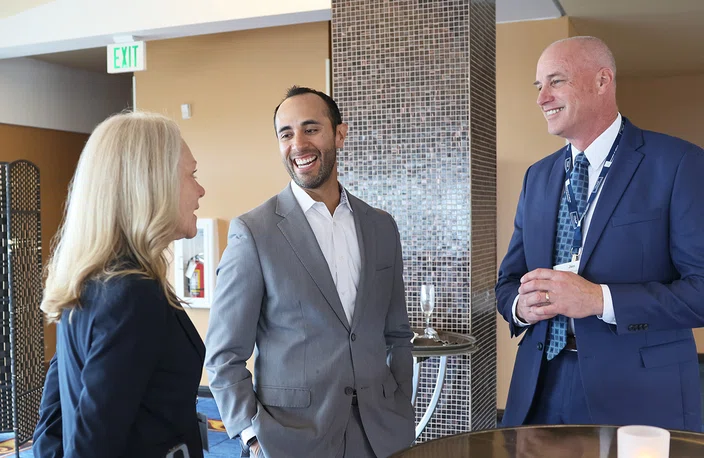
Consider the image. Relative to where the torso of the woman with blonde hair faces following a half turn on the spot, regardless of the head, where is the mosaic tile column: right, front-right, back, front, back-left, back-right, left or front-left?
back-right

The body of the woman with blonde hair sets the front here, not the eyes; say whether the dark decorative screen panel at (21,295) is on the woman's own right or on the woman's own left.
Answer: on the woman's own left

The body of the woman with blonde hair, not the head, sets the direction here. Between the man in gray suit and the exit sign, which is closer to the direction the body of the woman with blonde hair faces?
the man in gray suit

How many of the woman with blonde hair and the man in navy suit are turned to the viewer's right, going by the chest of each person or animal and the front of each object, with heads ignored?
1

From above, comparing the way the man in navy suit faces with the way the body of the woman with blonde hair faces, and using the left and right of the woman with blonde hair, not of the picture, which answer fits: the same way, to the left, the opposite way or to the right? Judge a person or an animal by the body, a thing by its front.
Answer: the opposite way

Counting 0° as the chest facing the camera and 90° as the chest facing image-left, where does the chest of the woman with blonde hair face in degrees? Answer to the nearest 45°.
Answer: approximately 270°

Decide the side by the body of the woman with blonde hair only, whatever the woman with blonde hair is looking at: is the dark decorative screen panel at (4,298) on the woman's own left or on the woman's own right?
on the woman's own left

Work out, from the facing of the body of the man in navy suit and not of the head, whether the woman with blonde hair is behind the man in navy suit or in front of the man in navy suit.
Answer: in front

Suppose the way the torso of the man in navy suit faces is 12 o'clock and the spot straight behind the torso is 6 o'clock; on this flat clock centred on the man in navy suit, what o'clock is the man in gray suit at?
The man in gray suit is roughly at 1 o'clock from the man in navy suit.

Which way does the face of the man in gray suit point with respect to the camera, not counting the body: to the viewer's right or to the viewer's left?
to the viewer's left

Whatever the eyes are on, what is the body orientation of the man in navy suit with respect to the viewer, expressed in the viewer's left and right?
facing the viewer and to the left of the viewer

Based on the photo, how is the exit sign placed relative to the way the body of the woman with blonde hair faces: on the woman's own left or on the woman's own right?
on the woman's own left

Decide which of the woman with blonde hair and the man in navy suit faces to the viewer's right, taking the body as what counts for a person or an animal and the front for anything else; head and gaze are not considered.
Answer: the woman with blonde hair

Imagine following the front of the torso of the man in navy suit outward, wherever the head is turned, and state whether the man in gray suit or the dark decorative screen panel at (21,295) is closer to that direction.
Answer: the man in gray suit
